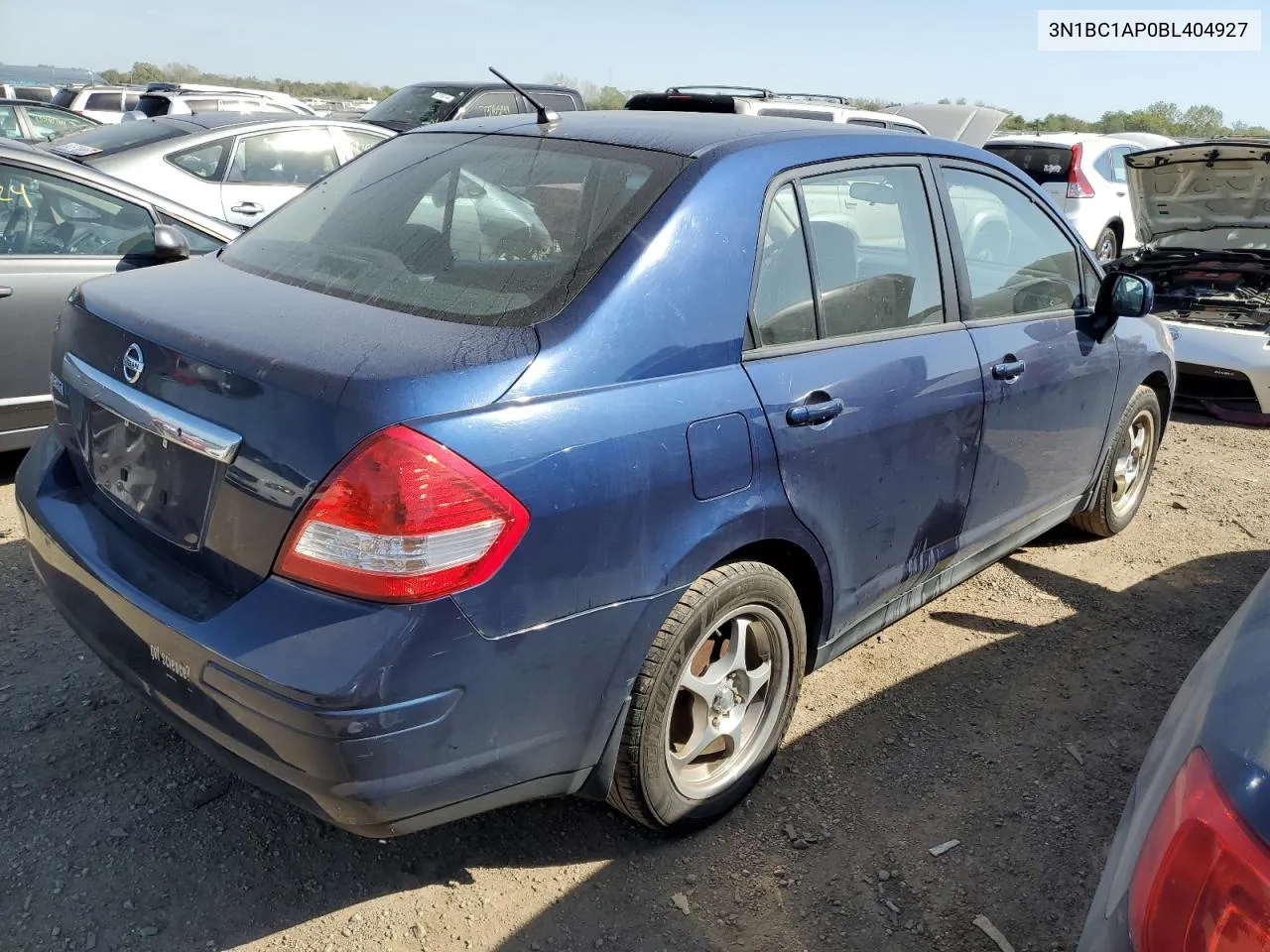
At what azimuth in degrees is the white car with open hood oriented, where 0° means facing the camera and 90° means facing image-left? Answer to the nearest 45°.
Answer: approximately 45°

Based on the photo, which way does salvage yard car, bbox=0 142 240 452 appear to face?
to the viewer's right

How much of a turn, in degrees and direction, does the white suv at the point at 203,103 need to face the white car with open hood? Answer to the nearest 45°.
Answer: approximately 90° to its right

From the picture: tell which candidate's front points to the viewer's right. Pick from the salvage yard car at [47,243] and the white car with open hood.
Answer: the salvage yard car

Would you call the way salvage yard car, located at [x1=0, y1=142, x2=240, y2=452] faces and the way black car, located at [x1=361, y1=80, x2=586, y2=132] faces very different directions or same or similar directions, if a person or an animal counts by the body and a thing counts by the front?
very different directions

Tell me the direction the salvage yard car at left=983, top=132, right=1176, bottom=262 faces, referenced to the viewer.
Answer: facing away from the viewer and to the right of the viewer

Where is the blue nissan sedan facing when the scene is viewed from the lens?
facing away from the viewer and to the right of the viewer

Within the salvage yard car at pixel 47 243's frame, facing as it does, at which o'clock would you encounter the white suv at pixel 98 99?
The white suv is roughly at 9 o'clock from the salvage yard car.

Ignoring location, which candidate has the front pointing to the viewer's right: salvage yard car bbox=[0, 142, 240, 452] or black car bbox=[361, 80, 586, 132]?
the salvage yard car

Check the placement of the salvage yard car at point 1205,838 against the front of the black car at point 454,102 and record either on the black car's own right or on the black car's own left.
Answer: on the black car's own left

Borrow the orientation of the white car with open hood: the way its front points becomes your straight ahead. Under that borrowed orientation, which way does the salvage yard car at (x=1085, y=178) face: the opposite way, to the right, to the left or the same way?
the opposite way
